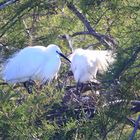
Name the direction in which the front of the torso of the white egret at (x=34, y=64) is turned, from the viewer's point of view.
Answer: to the viewer's right

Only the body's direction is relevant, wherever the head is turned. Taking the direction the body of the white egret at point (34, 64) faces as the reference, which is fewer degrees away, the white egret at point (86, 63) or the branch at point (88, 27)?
the white egret
